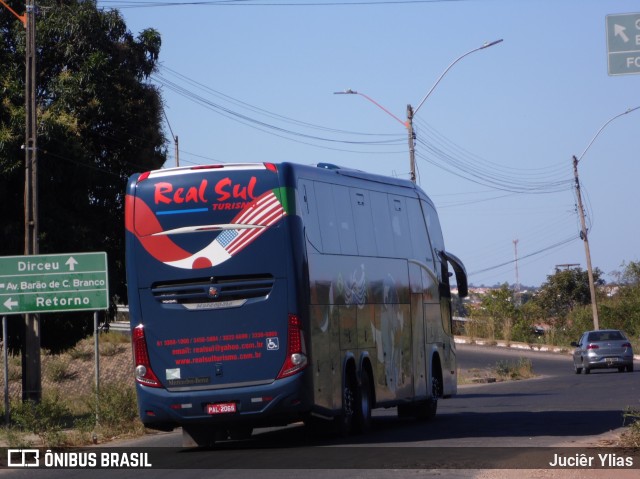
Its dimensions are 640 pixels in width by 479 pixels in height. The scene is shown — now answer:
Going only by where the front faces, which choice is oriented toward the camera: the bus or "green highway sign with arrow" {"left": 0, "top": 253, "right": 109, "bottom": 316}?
the green highway sign with arrow

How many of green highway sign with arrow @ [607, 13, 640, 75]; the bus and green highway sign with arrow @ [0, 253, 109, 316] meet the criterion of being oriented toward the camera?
2

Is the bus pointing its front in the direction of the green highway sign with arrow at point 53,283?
no

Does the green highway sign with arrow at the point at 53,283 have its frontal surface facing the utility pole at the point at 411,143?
no

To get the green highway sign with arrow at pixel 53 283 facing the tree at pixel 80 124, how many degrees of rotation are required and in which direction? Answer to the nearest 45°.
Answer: approximately 180°

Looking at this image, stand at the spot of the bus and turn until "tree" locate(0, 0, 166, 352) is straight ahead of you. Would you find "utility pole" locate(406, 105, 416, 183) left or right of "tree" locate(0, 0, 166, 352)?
right

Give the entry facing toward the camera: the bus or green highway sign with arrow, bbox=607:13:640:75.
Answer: the green highway sign with arrow

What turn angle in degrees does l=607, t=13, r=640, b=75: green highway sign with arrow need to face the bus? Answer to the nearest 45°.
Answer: approximately 90° to its right

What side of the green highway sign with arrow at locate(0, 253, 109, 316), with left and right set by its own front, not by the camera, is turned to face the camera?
front

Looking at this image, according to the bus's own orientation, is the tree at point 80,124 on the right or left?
on its left

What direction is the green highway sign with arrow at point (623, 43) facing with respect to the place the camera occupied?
facing the viewer

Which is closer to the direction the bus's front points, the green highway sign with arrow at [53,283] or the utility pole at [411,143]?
the utility pole

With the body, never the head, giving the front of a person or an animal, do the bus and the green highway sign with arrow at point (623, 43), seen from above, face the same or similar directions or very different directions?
very different directions

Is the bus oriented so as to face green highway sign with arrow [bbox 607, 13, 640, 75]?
no

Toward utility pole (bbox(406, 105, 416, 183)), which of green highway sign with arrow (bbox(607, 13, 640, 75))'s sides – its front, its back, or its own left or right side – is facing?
back
